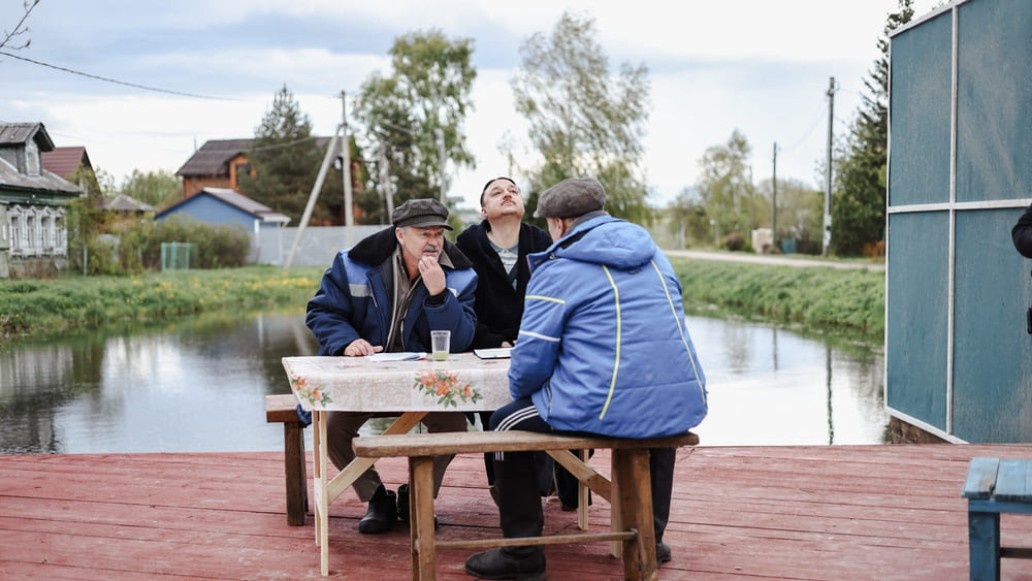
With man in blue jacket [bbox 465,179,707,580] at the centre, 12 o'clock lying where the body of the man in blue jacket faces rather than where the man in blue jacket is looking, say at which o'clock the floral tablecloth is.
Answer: The floral tablecloth is roughly at 11 o'clock from the man in blue jacket.

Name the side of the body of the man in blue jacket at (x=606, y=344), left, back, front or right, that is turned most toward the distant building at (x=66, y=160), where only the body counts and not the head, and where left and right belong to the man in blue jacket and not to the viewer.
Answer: front

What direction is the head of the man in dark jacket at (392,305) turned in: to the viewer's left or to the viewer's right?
to the viewer's right

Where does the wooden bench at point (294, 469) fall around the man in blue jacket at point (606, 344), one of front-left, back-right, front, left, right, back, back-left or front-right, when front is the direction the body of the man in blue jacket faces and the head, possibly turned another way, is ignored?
front

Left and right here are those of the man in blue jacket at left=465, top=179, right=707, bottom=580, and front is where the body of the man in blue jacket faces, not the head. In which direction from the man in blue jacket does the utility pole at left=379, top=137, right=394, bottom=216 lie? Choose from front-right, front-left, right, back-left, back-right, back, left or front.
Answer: front-right

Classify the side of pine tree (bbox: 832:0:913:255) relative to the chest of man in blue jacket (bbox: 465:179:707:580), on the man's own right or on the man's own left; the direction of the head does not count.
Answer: on the man's own right

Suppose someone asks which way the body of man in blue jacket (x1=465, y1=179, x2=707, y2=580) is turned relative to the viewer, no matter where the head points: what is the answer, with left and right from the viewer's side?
facing away from the viewer and to the left of the viewer

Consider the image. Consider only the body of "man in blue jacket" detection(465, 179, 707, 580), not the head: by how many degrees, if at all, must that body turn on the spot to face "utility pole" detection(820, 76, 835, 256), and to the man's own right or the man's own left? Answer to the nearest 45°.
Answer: approximately 45° to the man's own right

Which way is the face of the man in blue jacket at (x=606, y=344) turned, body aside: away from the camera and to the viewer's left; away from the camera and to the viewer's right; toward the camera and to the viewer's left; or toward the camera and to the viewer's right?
away from the camera and to the viewer's left

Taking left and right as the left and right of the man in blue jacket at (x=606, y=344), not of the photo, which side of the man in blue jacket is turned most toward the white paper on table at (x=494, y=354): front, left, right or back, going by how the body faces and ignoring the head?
front
